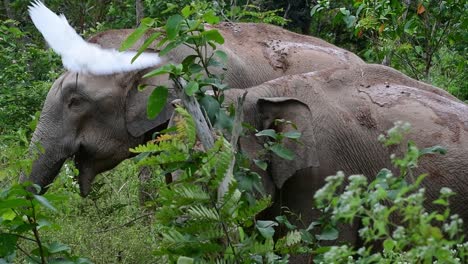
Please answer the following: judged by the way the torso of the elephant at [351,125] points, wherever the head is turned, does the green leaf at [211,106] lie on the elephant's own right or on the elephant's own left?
on the elephant's own left

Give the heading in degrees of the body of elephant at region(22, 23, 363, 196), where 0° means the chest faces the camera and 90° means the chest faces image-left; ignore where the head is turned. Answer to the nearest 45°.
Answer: approximately 90°

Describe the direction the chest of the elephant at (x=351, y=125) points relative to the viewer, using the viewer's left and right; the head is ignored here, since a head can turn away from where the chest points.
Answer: facing to the left of the viewer

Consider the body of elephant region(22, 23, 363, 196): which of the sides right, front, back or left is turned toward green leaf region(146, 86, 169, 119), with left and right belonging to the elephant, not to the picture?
left

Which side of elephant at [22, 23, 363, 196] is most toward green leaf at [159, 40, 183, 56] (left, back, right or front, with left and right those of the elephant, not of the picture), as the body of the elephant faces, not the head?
left

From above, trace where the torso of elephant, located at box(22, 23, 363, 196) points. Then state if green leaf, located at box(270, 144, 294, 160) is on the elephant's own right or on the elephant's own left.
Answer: on the elephant's own left

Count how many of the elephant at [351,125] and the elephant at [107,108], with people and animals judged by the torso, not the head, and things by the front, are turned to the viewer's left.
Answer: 2
